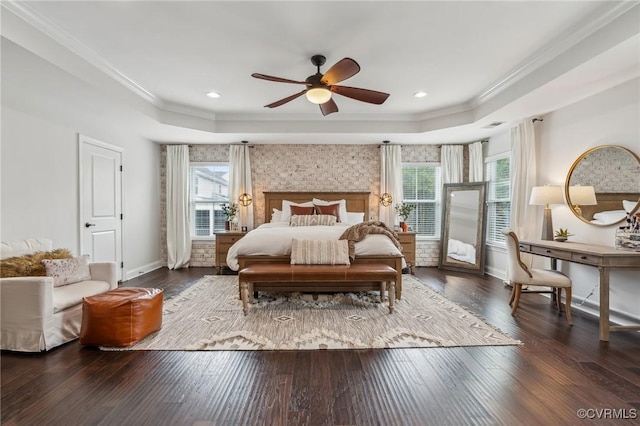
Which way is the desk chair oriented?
to the viewer's right

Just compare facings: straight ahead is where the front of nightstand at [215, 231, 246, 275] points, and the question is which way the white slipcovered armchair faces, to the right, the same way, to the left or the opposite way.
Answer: to the left

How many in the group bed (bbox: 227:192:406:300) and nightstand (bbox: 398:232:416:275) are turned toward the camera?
2

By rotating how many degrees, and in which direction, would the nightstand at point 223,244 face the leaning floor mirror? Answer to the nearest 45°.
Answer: approximately 90° to its left

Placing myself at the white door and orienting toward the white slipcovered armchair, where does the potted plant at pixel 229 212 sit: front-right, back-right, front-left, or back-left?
back-left

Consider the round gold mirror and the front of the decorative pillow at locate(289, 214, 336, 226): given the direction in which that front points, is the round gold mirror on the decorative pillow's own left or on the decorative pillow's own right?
on the decorative pillow's own left

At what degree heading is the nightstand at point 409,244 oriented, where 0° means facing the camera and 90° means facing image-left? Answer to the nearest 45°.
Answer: approximately 0°

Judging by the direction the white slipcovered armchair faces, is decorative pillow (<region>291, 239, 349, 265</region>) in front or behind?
in front

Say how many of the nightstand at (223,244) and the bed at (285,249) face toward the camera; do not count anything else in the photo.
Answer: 2

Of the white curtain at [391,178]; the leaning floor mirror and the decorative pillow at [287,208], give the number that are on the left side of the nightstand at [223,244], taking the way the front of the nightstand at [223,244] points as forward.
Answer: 3

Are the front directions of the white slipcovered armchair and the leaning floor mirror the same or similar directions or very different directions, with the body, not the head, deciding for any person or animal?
very different directions

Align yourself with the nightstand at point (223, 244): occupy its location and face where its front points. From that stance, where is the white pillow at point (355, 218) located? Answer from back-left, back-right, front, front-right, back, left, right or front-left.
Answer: left
